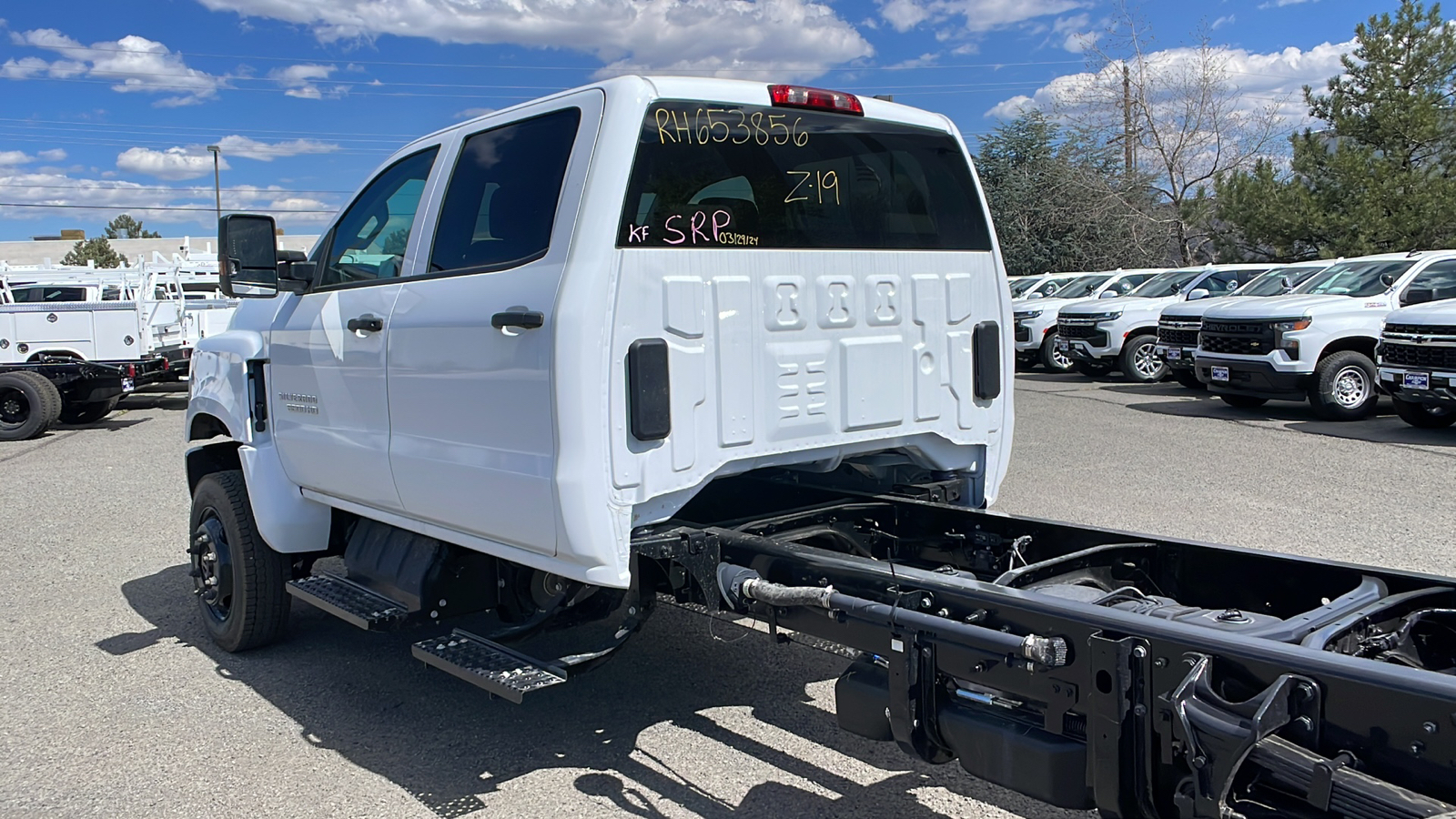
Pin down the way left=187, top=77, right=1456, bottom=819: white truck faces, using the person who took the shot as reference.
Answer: facing away from the viewer and to the left of the viewer

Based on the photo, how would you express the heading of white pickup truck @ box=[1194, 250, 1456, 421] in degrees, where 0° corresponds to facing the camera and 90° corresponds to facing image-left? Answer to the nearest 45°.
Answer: approximately 45°

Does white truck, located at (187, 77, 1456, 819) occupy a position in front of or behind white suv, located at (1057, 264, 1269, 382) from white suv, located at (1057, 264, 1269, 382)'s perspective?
in front

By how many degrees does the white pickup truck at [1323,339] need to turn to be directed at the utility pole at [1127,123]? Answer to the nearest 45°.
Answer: approximately 135° to its right

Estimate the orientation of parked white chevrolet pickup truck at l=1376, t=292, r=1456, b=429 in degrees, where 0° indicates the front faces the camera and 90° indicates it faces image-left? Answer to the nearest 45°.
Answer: approximately 45°
